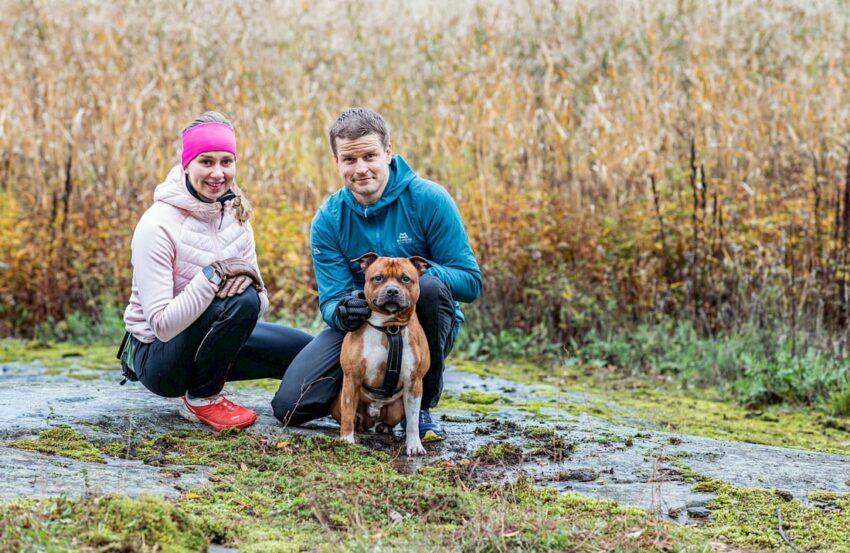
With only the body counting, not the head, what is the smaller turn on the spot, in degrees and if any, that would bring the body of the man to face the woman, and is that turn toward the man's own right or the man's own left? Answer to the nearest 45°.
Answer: approximately 90° to the man's own right

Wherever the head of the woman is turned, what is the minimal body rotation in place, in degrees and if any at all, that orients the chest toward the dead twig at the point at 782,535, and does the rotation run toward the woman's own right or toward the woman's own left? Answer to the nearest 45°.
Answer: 0° — they already face it

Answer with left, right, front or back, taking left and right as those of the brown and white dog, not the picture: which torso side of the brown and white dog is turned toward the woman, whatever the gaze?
right

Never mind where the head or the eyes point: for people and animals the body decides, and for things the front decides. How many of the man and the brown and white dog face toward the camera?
2

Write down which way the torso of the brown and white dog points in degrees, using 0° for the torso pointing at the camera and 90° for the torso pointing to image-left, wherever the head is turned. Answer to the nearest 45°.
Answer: approximately 0°

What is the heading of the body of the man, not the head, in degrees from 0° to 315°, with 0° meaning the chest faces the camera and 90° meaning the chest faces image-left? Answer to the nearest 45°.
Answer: approximately 0°

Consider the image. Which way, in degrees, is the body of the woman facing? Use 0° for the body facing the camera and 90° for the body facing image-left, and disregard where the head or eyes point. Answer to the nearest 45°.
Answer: approximately 315°
